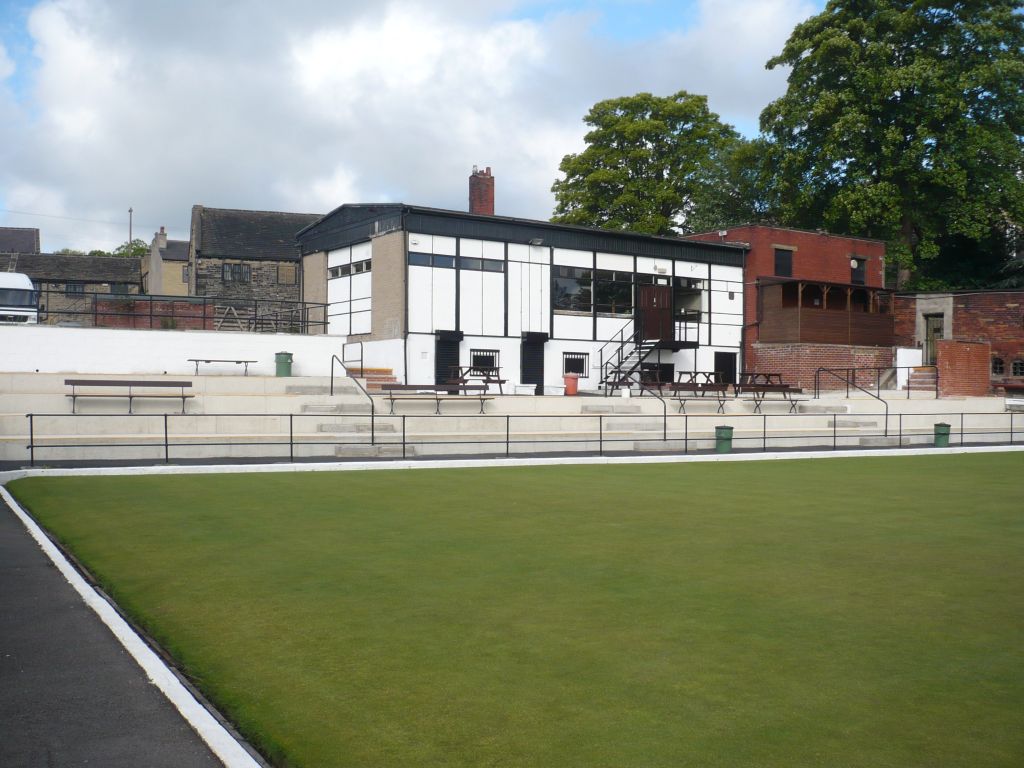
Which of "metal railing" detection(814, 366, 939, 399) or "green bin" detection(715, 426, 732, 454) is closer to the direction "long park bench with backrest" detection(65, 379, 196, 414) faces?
the green bin

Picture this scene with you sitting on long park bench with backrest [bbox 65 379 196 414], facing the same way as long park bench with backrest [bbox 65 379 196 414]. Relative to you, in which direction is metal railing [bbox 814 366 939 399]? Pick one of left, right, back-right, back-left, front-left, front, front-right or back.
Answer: left

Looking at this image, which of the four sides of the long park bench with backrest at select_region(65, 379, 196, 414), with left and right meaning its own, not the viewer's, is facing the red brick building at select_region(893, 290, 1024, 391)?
left

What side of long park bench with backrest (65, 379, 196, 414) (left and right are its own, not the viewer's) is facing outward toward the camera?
front

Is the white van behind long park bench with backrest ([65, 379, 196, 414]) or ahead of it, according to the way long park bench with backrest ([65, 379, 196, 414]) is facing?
behind

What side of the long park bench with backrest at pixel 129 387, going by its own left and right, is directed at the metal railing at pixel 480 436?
left

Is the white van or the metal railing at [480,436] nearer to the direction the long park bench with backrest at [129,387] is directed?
the metal railing

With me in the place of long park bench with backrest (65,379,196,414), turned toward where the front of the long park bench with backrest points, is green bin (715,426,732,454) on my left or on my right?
on my left

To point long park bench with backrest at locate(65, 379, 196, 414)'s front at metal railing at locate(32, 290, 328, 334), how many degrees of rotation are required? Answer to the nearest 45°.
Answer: approximately 180°

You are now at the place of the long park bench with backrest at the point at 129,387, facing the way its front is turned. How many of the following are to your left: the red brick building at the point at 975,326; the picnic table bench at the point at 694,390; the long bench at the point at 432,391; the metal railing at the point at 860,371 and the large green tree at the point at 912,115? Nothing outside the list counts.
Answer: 5

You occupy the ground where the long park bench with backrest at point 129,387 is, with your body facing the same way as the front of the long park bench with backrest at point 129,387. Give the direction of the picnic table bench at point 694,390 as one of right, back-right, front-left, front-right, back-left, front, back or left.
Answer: left
